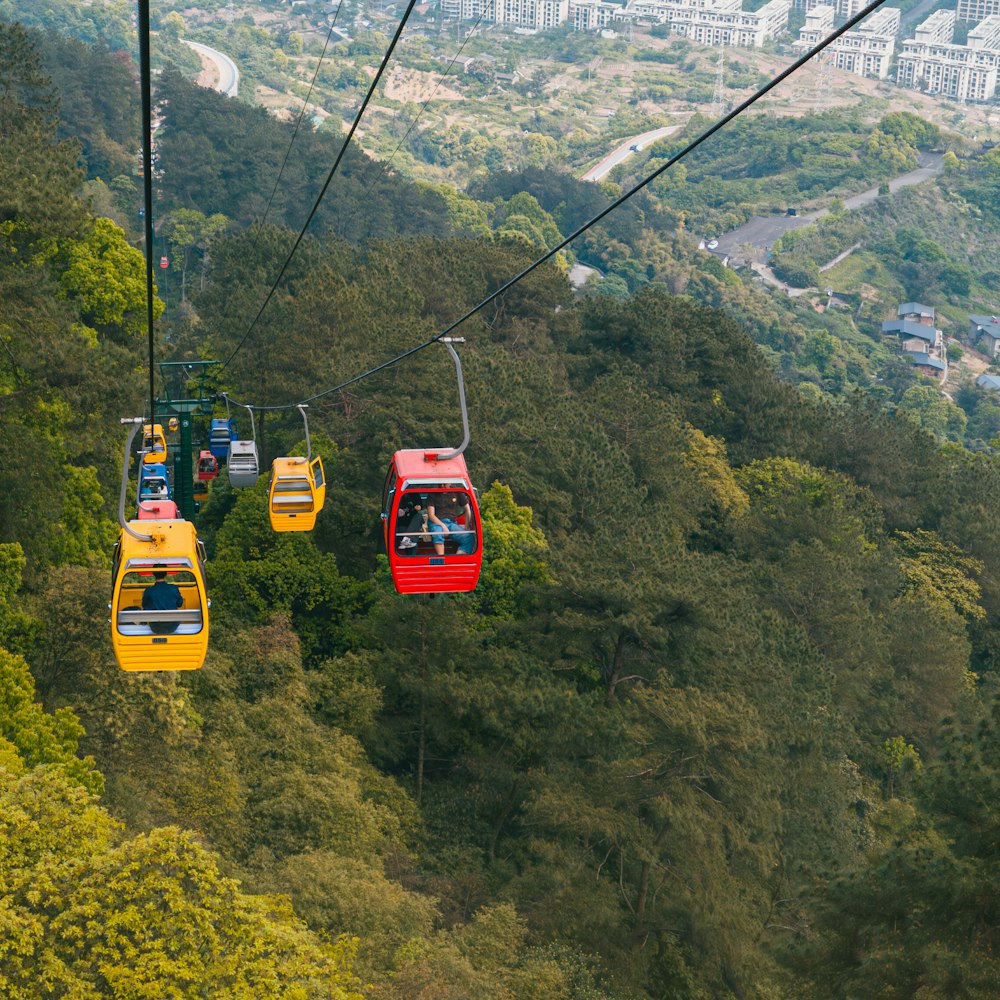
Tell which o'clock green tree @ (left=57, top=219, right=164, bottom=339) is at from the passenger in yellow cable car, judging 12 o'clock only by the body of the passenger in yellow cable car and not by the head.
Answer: The green tree is roughly at 12 o'clock from the passenger in yellow cable car.

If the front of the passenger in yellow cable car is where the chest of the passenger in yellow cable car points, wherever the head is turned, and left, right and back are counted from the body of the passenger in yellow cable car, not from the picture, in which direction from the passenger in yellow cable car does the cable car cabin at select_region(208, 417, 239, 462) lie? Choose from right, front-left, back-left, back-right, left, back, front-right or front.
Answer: front

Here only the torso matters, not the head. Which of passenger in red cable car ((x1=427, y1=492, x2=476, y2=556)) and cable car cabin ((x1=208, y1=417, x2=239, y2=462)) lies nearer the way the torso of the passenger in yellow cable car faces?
the cable car cabin

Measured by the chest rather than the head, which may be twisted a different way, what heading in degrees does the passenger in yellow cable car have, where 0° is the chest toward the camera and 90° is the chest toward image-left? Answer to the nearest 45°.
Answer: approximately 180°

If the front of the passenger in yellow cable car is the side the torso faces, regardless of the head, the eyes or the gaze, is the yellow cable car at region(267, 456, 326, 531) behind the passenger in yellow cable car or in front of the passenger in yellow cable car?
in front

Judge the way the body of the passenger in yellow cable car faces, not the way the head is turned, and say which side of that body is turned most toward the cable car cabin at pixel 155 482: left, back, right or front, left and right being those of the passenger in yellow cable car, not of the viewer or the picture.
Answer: front

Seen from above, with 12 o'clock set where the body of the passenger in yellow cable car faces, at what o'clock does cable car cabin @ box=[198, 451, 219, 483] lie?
The cable car cabin is roughly at 12 o'clock from the passenger in yellow cable car.

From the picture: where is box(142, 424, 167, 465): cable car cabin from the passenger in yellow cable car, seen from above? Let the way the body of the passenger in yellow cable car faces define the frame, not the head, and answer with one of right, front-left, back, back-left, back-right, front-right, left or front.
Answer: front

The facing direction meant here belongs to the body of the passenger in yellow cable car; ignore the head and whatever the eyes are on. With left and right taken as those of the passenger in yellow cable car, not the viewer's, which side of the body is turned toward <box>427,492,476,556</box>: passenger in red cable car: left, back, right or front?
right

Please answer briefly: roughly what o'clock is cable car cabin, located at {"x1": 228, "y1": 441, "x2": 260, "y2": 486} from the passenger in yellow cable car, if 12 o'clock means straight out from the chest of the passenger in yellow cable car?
The cable car cabin is roughly at 12 o'clock from the passenger in yellow cable car.
